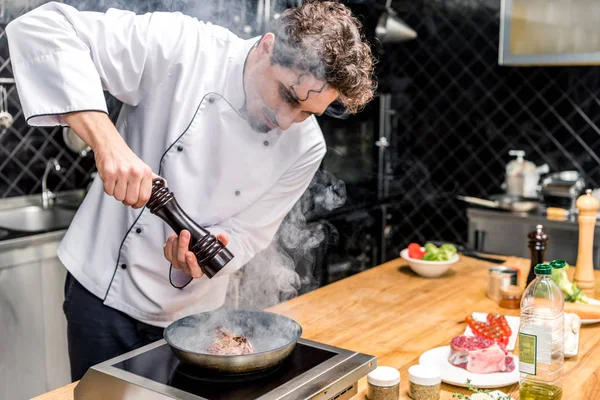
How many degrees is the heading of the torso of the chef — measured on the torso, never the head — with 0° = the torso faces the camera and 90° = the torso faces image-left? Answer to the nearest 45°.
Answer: approximately 315°

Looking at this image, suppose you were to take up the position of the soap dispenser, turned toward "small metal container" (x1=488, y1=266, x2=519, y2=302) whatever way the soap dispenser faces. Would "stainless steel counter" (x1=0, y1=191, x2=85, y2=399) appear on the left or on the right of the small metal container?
right

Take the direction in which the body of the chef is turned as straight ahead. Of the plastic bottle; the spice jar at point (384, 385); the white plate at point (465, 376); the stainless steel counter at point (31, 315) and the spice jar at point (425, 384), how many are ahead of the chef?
4

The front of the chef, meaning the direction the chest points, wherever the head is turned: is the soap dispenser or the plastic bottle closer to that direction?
the plastic bottle

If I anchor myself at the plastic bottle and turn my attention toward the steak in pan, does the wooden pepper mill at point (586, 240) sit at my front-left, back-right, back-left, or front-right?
back-right

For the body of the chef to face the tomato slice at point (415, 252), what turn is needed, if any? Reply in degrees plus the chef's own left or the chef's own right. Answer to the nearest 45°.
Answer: approximately 90° to the chef's own left

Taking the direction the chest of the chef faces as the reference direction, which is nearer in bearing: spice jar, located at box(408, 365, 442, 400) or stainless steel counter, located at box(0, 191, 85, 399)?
the spice jar

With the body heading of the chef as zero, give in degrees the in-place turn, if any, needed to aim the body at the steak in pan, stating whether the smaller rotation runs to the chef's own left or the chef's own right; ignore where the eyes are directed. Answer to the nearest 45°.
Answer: approximately 45° to the chef's own right

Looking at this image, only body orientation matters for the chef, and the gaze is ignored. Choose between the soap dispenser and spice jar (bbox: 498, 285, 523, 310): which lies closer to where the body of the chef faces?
the spice jar

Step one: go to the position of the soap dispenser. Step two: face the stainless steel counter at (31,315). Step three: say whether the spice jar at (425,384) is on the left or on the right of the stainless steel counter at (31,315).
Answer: left

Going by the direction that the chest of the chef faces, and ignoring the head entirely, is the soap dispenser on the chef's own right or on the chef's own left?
on the chef's own left

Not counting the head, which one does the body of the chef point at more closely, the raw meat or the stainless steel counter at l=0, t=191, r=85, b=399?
the raw meat

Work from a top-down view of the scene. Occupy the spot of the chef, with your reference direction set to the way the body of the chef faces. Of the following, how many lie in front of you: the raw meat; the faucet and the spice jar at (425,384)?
2

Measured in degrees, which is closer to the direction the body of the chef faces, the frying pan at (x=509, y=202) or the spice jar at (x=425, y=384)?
the spice jar
